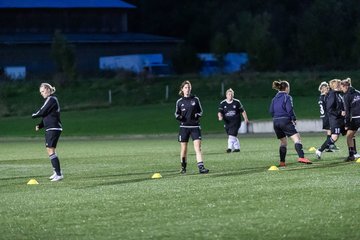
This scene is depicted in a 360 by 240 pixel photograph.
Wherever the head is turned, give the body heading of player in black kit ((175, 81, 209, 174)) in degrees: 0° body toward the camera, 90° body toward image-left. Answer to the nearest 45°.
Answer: approximately 0°

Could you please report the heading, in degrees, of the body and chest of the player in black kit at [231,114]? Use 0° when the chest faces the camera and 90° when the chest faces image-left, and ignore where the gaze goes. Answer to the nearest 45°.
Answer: approximately 0°

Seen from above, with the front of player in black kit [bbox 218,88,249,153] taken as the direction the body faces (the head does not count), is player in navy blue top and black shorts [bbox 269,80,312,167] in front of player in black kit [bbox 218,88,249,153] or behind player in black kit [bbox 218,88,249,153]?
in front

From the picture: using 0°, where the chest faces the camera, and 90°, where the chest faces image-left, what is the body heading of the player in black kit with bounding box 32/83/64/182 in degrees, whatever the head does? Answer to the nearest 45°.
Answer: approximately 90°

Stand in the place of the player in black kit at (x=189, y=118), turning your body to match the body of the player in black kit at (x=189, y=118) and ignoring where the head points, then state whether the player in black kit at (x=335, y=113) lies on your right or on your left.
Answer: on your left

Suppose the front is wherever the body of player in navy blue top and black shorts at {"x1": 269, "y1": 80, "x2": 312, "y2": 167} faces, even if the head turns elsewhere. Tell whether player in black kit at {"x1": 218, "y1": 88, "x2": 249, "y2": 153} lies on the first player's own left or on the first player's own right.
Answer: on the first player's own left

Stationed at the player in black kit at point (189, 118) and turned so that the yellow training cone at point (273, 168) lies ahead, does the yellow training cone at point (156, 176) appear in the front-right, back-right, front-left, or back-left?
back-right

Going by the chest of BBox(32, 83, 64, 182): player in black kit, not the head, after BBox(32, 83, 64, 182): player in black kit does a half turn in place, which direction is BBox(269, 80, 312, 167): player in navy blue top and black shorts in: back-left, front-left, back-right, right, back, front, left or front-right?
front

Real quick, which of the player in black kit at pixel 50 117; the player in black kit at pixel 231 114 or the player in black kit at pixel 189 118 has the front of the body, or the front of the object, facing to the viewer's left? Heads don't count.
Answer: the player in black kit at pixel 50 117

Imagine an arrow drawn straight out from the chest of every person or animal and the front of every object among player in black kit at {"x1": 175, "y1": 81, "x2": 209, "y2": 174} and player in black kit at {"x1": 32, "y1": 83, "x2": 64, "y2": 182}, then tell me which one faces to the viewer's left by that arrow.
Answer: player in black kit at {"x1": 32, "y1": 83, "x2": 64, "y2": 182}

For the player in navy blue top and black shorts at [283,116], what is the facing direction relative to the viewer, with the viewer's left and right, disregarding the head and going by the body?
facing away from the viewer and to the right of the viewer
